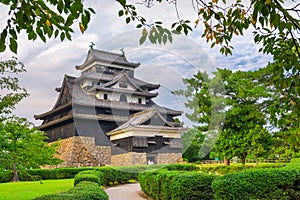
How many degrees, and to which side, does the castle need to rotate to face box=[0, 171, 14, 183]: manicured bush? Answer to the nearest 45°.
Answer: approximately 90° to its right

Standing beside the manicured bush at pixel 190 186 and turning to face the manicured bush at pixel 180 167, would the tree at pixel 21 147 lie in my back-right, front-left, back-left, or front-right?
front-left

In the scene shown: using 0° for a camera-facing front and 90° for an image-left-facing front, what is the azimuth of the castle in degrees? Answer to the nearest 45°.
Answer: approximately 315°

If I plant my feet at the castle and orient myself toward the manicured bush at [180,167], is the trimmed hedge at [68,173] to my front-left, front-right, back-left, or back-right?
front-right

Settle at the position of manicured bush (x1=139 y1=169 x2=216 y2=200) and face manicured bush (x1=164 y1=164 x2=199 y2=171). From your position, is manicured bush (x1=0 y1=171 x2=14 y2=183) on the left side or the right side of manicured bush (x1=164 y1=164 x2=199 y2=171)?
left

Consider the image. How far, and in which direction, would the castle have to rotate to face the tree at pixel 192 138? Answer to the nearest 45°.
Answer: approximately 45° to its left

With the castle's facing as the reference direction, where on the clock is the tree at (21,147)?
The tree is roughly at 2 o'clock from the castle.

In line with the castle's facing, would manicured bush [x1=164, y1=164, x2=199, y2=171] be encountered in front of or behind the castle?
in front

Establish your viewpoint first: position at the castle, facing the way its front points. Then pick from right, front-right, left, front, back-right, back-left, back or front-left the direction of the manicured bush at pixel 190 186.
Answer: front-right

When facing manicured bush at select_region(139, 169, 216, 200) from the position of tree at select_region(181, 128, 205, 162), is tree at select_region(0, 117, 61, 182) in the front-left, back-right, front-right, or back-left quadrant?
front-right
